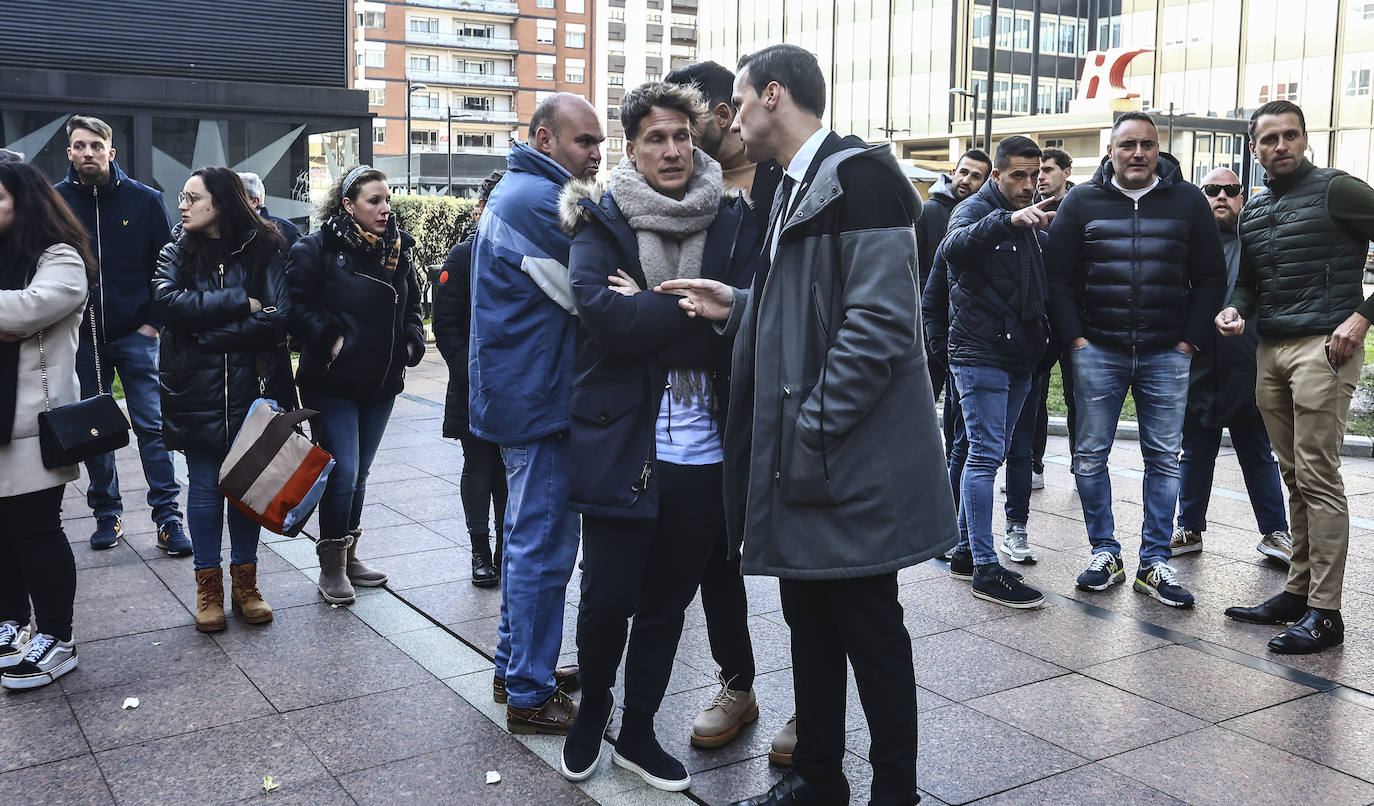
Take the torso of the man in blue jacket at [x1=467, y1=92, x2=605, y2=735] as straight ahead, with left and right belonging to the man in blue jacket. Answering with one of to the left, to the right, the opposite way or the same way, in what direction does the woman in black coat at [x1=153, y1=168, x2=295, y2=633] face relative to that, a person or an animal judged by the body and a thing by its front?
to the right

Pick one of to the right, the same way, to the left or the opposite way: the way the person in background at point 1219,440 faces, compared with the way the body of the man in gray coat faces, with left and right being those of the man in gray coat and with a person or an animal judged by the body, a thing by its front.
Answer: to the left

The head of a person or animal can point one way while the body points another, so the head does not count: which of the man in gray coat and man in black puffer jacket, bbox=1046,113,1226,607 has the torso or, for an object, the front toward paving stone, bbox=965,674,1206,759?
the man in black puffer jacket

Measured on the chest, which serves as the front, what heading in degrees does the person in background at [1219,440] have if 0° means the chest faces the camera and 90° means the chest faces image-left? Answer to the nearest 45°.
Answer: approximately 0°

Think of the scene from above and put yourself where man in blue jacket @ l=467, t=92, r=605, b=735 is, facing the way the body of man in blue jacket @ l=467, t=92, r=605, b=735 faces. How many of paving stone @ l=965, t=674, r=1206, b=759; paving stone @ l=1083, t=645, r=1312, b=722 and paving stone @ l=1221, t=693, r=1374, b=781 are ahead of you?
3

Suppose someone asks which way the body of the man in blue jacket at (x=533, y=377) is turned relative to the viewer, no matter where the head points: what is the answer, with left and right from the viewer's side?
facing to the right of the viewer

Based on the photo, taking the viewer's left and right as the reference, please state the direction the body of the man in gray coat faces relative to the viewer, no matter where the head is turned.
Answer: facing to the left of the viewer

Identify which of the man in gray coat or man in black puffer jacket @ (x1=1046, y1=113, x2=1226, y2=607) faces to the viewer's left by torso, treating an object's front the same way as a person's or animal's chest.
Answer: the man in gray coat

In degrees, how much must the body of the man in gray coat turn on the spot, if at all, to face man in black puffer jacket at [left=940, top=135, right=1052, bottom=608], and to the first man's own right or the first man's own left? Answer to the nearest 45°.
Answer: approximately 90° to the first man's own right
